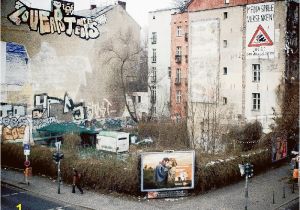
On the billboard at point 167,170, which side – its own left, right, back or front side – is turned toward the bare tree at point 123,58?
back

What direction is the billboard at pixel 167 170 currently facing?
toward the camera

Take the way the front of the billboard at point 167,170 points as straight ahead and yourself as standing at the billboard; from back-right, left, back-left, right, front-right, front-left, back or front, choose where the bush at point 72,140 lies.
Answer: back-right

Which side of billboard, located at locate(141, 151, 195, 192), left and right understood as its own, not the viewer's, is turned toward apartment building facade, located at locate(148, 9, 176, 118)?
back

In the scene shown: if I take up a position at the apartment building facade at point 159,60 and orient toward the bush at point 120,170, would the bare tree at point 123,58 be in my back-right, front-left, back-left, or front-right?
front-right

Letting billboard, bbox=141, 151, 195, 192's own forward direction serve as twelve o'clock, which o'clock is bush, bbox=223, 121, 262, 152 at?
The bush is roughly at 7 o'clock from the billboard.

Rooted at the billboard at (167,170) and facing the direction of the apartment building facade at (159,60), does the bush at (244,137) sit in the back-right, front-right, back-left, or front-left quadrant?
front-right

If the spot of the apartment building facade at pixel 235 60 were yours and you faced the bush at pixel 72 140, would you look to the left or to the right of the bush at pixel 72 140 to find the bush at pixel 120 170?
left
